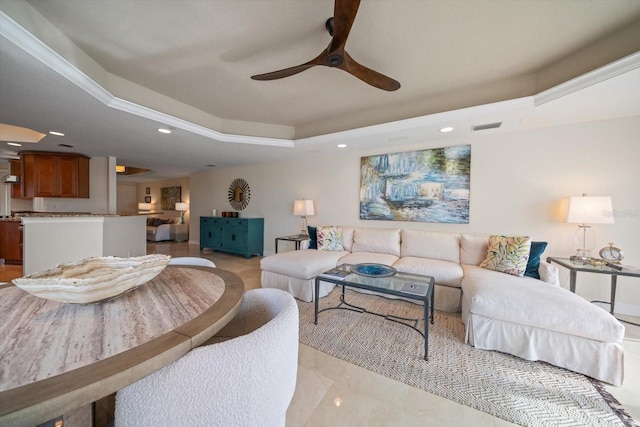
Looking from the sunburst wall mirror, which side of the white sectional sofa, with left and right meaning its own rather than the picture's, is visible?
right

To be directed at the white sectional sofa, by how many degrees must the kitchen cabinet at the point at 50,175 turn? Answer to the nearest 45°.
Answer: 0° — it already faces it

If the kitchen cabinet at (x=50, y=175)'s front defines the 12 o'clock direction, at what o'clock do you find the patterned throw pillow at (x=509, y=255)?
The patterned throw pillow is roughly at 11 o'clock from the kitchen cabinet.

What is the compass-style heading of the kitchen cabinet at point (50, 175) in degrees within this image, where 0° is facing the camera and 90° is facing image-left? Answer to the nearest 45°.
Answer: approximately 0°

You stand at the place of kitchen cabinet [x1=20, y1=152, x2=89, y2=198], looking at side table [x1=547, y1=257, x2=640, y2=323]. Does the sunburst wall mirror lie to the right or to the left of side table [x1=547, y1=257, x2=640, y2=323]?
left

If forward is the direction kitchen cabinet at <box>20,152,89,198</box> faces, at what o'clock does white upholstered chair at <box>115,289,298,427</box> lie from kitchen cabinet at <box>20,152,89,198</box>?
The white upholstered chair is roughly at 12 o'clock from the kitchen cabinet.

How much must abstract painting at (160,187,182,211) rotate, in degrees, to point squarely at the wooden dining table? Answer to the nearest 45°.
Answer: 0° — it already faces it

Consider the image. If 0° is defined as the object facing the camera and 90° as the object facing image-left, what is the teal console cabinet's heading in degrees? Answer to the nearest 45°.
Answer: approximately 45°

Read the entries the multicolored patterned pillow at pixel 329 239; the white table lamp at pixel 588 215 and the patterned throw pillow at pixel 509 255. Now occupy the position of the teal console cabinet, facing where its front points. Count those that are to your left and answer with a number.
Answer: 3
